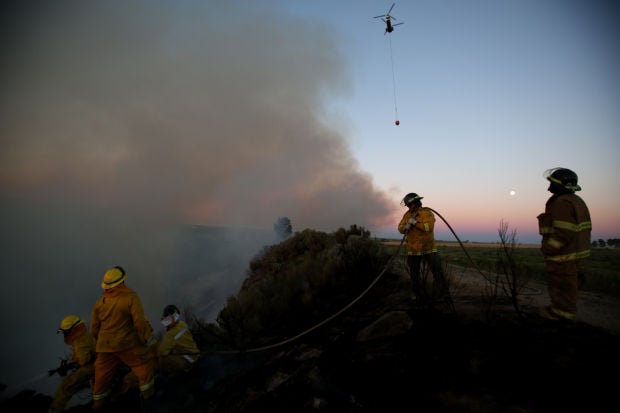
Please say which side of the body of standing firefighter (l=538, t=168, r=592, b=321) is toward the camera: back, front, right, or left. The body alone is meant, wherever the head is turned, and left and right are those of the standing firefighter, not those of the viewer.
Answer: left

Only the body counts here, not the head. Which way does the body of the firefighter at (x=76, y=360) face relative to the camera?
to the viewer's left

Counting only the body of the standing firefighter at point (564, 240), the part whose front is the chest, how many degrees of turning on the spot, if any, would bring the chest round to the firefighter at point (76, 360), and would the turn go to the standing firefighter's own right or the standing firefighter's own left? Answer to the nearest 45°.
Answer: approximately 45° to the standing firefighter's own left

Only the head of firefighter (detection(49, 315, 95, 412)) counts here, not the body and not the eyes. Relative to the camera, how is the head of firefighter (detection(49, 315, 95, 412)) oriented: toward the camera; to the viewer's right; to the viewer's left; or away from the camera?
to the viewer's left

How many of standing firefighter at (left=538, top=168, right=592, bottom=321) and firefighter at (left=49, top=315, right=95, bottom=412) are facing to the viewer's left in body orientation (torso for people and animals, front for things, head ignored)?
2

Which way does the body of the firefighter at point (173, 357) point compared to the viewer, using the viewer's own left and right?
facing to the left of the viewer

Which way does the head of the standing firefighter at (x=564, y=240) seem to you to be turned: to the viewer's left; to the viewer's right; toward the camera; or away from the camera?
to the viewer's left

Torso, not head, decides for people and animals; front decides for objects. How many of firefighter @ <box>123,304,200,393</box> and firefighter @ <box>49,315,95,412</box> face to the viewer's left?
2

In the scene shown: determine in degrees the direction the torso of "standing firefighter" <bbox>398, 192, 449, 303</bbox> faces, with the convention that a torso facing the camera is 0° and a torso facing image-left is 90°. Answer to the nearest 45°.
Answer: approximately 45°
